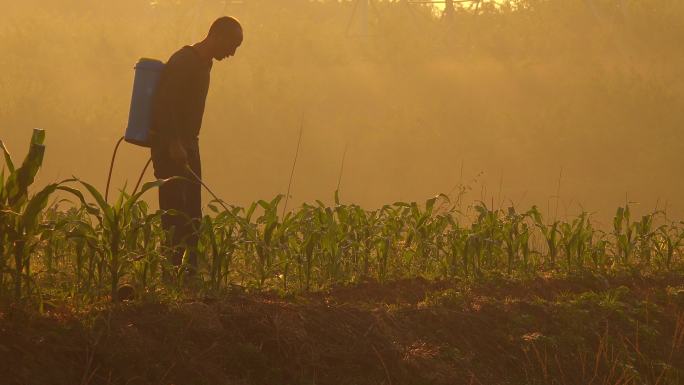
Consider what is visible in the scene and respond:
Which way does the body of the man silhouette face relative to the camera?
to the viewer's right
